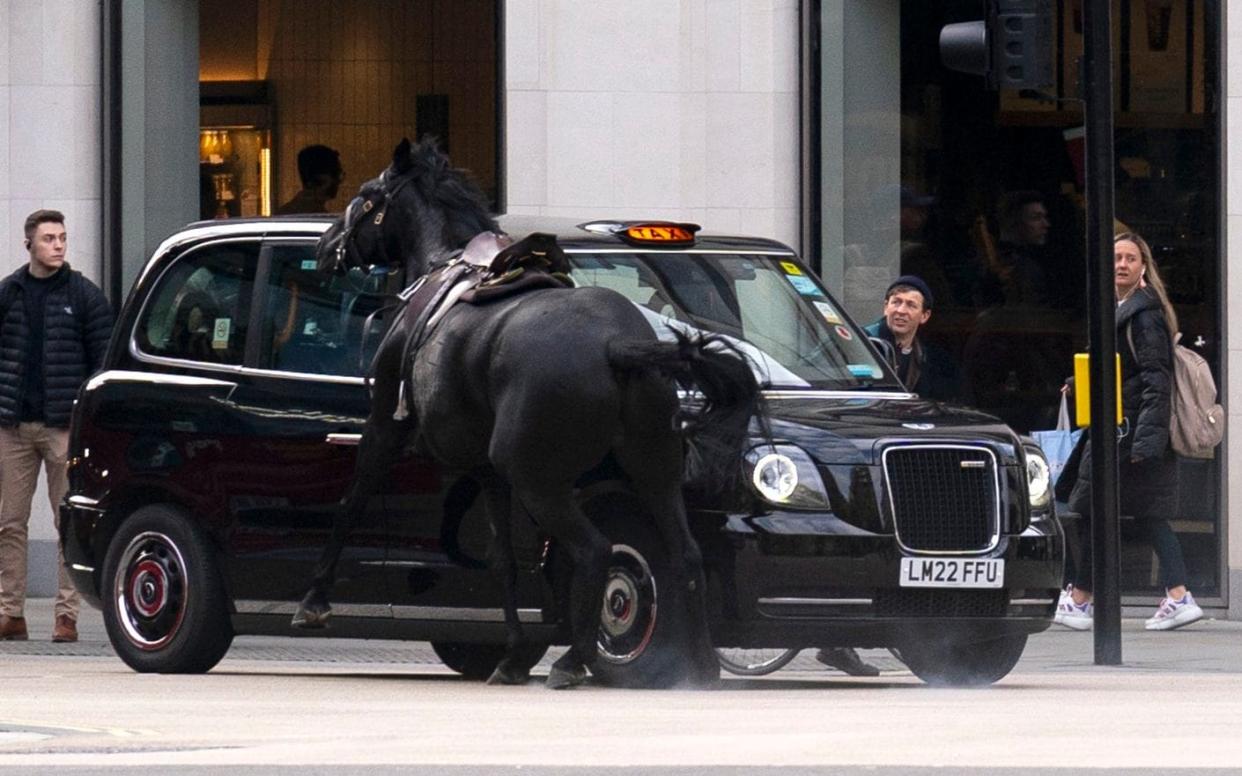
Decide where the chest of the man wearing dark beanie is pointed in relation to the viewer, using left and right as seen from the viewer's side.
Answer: facing the viewer and to the left of the viewer

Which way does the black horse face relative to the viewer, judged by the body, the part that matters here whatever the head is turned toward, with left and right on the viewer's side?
facing away from the viewer and to the left of the viewer

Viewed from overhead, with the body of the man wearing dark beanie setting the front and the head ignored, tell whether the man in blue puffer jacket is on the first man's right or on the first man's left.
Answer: on the first man's right

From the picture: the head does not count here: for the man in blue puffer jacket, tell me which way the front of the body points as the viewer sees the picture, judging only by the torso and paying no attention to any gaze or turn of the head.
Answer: toward the camera

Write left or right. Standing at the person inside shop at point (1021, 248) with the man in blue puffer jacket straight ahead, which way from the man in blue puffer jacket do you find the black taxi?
left

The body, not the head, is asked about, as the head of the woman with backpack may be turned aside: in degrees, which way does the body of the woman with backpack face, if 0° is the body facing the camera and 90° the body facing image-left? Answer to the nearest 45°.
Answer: approximately 90°

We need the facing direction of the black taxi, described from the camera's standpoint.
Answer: facing the viewer and to the right of the viewer

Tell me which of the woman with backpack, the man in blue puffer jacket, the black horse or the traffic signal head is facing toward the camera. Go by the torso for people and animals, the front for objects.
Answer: the man in blue puffer jacket
